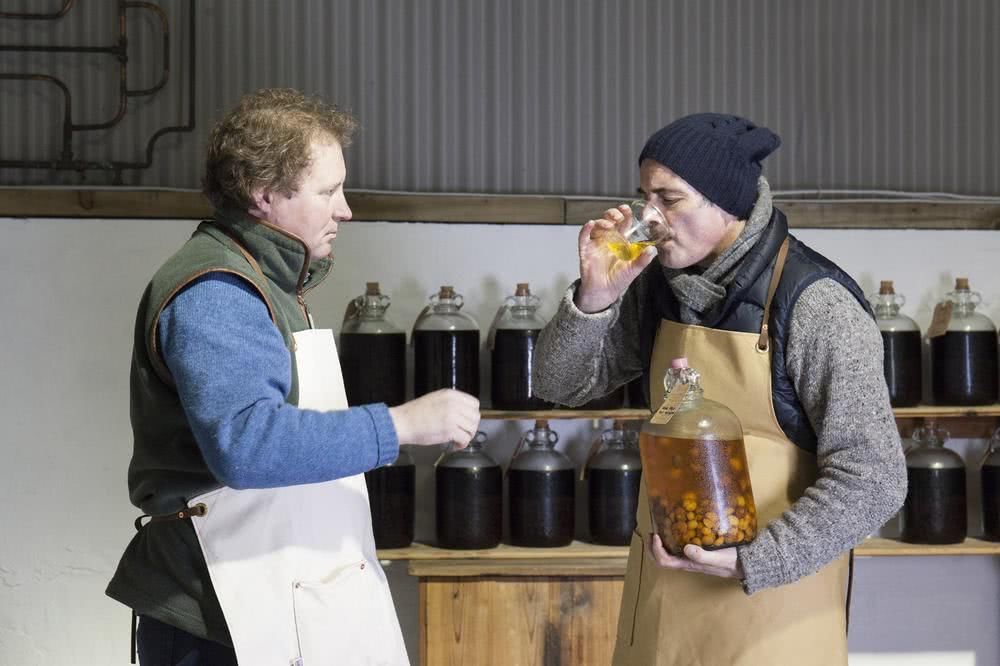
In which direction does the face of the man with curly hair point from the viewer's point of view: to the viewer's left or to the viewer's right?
to the viewer's right

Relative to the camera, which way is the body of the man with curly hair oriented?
to the viewer's right

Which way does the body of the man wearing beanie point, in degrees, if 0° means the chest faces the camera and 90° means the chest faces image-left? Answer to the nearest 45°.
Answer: approximately 45°

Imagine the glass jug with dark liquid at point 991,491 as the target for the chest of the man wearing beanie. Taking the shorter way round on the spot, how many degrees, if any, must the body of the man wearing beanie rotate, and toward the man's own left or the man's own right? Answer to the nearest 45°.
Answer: approximately 180°

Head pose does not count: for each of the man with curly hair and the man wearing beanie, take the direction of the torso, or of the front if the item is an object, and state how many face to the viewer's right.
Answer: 1

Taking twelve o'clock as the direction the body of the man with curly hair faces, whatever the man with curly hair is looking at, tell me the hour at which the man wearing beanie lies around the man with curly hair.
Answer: The man wearing beanie is roughly at 12 o'clock from the man with curly hair.

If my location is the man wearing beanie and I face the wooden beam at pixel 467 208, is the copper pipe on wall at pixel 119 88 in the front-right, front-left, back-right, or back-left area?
front-left

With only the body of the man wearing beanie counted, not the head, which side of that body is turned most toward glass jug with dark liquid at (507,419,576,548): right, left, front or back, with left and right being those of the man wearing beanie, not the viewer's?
right

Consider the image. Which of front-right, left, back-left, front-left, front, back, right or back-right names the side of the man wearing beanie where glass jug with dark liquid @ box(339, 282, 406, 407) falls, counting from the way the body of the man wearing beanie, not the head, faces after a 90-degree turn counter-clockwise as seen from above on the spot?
back

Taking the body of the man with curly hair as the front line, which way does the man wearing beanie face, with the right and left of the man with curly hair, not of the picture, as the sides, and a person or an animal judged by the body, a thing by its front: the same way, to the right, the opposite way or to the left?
the opposite way

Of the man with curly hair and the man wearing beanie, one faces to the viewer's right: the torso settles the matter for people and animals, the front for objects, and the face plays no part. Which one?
the man with curly hair

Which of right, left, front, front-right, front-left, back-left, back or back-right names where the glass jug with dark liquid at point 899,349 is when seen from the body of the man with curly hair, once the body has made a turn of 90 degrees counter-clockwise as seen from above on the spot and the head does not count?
front-right

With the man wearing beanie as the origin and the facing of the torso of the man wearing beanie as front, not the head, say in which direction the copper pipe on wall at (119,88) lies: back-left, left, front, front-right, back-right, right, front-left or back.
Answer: right

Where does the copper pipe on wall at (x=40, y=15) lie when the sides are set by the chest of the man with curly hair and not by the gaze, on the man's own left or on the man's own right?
on the man's own left

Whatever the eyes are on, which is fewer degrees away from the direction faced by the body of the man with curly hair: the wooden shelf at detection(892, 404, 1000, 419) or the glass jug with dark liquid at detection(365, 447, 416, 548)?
the wooden shelf
